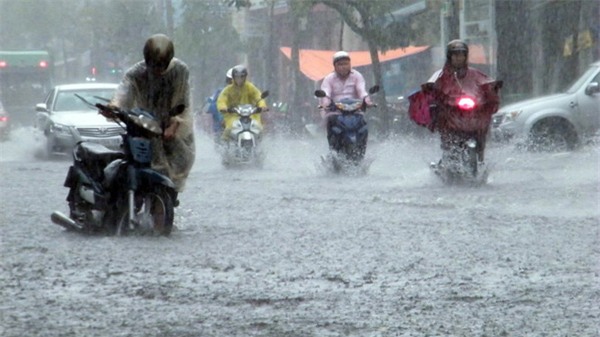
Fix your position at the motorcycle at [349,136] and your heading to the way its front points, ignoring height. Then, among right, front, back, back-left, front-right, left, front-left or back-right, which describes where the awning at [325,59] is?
back

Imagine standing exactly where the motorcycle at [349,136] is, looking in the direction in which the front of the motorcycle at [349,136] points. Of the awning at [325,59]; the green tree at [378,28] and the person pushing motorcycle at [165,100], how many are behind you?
2

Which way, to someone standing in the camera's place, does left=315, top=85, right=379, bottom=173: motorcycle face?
facing the viewer

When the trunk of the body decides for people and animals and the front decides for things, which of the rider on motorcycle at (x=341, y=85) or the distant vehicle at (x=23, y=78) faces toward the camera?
the rider on motorcycle

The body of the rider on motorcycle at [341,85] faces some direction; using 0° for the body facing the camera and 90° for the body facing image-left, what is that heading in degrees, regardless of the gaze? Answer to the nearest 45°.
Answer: approximately 0°

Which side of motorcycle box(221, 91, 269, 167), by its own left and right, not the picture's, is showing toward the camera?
front

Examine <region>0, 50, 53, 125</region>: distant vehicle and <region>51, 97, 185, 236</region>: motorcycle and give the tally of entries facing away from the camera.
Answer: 1

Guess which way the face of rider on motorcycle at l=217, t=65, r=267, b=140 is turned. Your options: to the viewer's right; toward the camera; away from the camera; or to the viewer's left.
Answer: toward the camera

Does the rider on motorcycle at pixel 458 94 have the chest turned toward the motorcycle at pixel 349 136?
no

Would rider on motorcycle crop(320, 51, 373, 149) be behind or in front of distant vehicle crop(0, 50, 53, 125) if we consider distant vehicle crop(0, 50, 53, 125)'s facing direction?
behind

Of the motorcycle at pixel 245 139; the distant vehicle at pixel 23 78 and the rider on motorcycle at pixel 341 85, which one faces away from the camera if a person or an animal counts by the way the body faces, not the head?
the distant vehicle

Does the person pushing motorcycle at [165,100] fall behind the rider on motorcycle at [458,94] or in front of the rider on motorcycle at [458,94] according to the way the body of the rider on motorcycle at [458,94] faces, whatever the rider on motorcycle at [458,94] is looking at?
in front

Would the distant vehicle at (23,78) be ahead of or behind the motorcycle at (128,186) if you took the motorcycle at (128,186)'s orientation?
behind

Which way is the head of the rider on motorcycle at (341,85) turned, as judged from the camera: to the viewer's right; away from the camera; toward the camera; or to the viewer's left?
toward the camera
